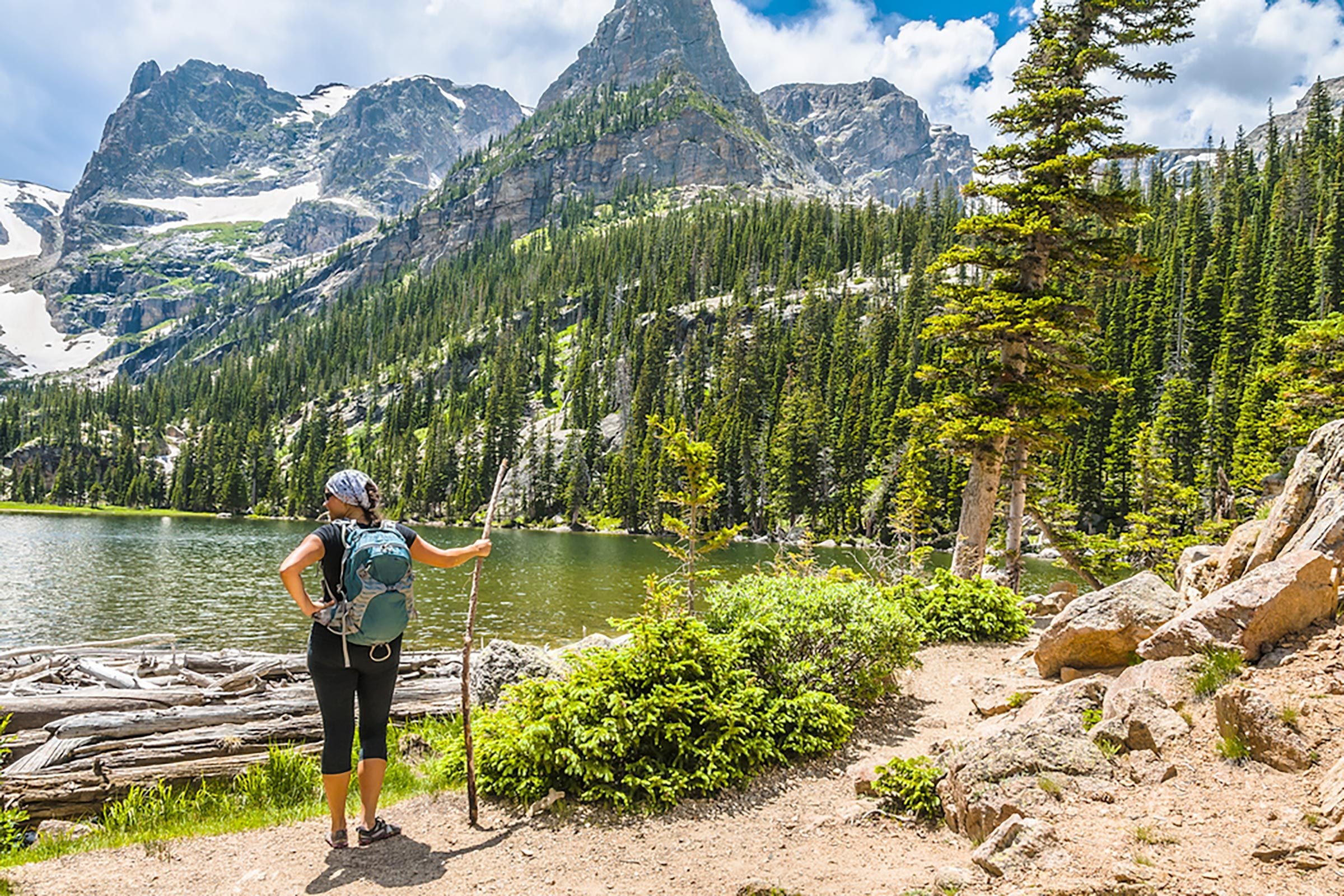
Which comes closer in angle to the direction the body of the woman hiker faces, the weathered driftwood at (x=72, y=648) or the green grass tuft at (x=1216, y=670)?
the weathered driftwood

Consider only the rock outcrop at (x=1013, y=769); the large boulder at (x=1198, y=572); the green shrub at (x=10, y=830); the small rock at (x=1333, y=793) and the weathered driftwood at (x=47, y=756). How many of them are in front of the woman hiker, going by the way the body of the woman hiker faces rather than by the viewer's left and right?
2

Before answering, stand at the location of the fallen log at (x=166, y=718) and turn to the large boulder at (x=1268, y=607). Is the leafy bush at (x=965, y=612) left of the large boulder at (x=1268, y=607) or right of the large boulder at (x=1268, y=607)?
left

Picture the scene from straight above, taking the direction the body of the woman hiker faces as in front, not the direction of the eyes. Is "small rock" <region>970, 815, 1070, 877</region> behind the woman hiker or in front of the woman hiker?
behind

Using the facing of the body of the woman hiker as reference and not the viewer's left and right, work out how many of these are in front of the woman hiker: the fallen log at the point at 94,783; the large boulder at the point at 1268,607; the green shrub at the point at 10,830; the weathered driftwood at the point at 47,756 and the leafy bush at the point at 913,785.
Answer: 3

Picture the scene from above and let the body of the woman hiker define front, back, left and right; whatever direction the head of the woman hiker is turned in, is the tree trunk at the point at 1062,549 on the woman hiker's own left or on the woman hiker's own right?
on the woman hiker's own right

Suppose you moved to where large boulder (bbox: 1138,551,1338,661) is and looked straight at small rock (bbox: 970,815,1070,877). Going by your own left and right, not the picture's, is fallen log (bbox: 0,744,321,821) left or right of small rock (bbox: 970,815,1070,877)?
right

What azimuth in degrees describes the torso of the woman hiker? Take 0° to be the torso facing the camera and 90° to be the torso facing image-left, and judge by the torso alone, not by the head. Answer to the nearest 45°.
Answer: approximately 135°
